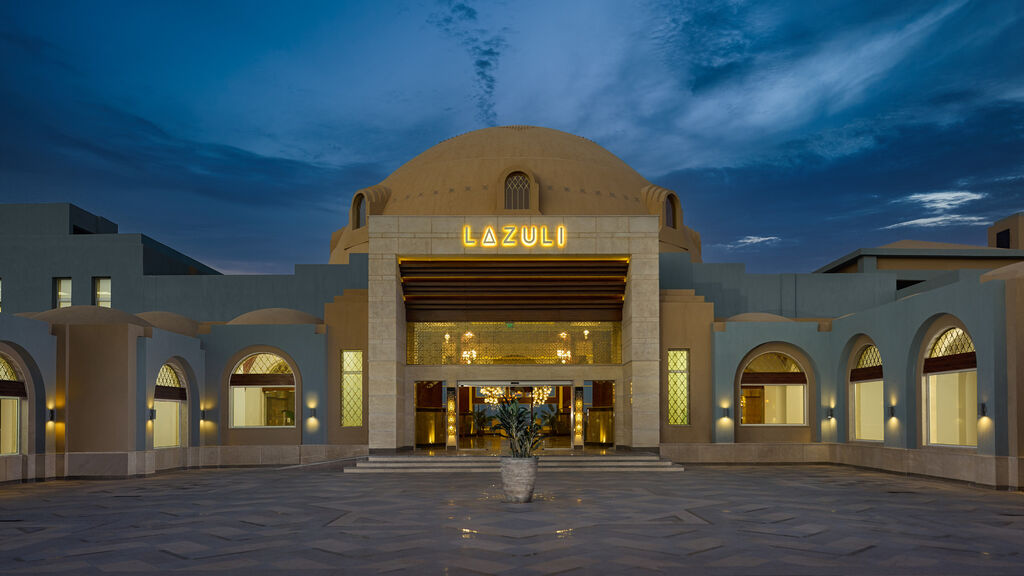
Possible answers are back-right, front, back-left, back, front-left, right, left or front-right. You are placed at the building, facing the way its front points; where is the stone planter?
front

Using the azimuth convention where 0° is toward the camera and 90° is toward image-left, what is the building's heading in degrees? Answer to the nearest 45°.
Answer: approximately 0°

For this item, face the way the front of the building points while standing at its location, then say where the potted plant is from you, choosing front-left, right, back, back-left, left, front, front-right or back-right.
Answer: front
